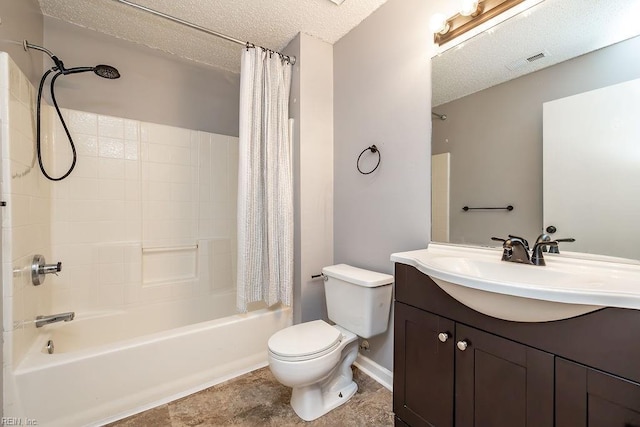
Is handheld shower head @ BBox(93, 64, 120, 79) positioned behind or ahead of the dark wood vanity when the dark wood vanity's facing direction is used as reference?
ahead

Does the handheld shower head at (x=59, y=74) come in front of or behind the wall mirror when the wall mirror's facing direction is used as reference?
in front

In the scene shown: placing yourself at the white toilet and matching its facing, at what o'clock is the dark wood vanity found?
The dark wood vanity is roughly at 9 o'clock from the white toilet.

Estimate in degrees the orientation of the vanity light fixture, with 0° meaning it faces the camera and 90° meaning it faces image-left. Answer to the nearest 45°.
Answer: approximately 45°

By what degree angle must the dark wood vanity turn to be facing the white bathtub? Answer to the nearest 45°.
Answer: approximately 45° to its right
